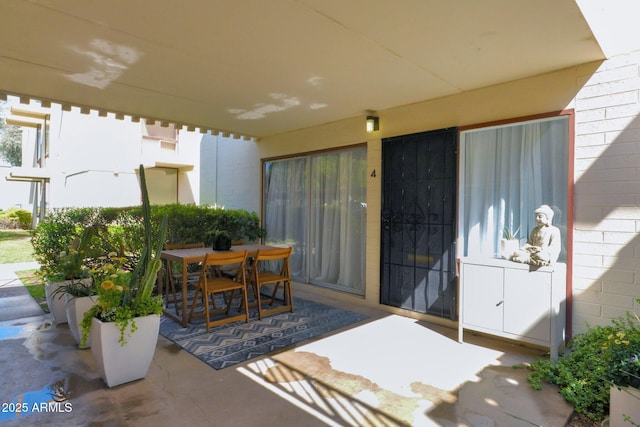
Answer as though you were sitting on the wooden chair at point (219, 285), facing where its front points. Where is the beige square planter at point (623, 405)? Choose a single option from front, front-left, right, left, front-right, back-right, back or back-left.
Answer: back

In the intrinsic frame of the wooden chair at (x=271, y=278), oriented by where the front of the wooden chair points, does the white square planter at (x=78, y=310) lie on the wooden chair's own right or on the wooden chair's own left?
on the wooden chair's own left

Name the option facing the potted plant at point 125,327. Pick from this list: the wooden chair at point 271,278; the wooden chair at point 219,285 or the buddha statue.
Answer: the buddha statue

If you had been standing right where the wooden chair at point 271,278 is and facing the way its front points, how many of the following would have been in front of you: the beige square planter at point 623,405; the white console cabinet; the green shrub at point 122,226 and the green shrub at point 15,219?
2

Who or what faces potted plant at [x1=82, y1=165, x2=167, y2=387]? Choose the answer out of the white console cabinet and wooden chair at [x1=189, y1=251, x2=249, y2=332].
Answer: the white console cabinet

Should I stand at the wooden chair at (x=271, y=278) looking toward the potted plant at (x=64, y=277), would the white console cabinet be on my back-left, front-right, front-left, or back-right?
back-left

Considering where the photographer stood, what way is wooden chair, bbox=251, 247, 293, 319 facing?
facing away from the viewer and to the left of the viewer

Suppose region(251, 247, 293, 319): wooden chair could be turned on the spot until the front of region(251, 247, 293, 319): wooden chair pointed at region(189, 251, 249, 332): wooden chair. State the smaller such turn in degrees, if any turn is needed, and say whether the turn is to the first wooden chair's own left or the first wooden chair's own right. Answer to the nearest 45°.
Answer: approximately 90° to the first wooden chair's own left

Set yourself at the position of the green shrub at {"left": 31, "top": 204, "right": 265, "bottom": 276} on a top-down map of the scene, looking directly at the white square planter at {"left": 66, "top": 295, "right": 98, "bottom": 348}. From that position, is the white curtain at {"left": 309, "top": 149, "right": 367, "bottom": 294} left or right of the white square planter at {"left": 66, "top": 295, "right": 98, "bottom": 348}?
left
